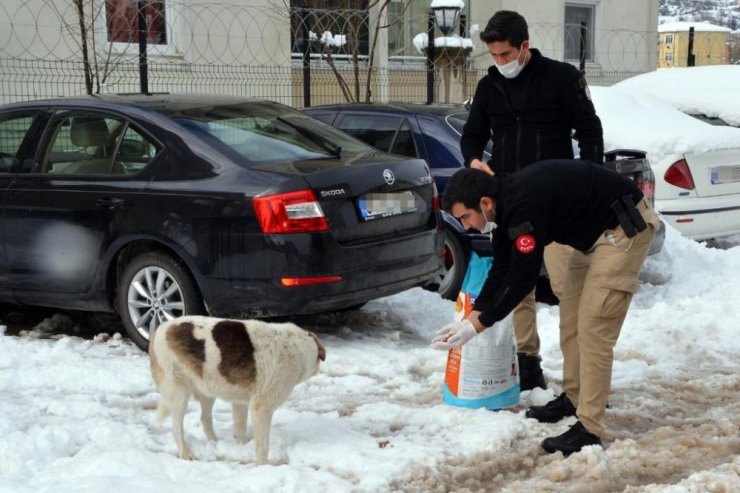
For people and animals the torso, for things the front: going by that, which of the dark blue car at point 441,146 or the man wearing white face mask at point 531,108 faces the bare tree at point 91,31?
the dark blue car

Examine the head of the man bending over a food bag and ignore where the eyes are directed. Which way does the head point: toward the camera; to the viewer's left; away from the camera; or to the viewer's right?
to the viewer's left

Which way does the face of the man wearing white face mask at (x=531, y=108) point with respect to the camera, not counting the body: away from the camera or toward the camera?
toward the camera

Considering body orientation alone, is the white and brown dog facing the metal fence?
no

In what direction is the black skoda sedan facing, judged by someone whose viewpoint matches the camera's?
facing away from the viewer and to the left of the viewer

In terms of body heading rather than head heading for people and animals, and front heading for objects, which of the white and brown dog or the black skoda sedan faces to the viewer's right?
the white and brown dog

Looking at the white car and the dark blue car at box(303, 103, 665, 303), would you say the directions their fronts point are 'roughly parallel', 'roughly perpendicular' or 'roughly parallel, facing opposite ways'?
roughly parallel

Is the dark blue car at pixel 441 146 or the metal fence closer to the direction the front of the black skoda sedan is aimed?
the metal fence

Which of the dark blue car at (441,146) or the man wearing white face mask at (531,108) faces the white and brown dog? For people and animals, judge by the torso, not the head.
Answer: the man wearing white face mask

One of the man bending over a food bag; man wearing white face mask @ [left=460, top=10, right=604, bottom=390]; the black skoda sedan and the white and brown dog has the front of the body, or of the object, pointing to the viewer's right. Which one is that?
the white and brown dog

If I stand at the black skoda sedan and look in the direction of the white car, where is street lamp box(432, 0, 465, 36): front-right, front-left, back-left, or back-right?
front-left

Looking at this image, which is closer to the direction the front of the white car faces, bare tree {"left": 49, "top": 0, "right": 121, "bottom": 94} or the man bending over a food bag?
the bare tree

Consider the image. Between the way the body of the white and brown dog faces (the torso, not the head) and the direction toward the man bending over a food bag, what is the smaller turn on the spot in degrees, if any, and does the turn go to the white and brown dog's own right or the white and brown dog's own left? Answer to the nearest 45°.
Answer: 0° — it already faces them

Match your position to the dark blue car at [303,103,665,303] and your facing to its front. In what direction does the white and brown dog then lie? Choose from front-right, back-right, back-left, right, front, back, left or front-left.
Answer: back-left

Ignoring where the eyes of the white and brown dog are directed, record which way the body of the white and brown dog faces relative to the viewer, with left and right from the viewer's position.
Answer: facing to the right of the viewer

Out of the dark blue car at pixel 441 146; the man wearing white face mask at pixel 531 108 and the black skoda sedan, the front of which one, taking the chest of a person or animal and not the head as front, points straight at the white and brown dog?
the man wearing white face mask

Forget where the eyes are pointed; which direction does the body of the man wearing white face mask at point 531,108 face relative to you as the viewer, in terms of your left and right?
facing the viewer and to the left of the viewer
